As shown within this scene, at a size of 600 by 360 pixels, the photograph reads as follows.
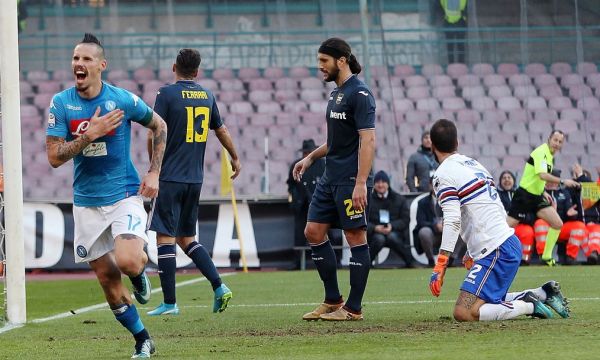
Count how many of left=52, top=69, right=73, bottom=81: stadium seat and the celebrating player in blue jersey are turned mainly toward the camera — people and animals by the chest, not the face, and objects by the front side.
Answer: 2

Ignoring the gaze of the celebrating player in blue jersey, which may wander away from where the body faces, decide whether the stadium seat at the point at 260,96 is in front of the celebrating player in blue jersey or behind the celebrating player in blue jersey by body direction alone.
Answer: behind

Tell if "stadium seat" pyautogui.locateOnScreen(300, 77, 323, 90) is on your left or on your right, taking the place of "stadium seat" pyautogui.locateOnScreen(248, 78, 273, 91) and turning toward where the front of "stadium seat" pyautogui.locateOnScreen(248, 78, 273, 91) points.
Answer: on your left

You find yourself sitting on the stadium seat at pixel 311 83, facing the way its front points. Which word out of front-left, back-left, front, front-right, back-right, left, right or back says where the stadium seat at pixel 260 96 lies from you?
right

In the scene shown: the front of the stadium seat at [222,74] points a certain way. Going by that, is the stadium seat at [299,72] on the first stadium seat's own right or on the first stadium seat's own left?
on the first stadium seat's own left

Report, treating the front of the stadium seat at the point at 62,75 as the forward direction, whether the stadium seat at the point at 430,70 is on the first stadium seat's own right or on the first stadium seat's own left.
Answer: on the first stadium seat's own left
